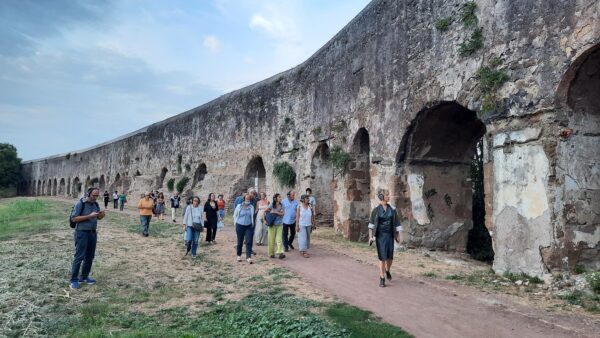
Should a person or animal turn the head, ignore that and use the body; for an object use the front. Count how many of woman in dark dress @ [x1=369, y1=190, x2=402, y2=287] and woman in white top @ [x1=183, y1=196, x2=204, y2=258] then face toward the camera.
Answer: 2

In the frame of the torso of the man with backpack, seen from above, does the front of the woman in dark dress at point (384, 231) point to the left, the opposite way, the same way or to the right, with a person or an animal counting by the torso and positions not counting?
to the right

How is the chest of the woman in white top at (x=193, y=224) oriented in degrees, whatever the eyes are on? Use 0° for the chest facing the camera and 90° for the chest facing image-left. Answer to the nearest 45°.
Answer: approximately 0°

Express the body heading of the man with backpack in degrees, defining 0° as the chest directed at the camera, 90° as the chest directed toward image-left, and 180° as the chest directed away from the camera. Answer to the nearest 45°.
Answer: approximately 315°

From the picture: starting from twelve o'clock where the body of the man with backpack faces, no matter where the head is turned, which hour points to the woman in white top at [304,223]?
The woman in white top is roughly at 10 o'clock from the man with backpack.

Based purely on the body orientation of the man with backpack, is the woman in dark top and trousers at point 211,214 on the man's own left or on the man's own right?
on the man's own left

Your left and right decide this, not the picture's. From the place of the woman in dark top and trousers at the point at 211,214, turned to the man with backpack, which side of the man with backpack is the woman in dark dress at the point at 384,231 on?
left

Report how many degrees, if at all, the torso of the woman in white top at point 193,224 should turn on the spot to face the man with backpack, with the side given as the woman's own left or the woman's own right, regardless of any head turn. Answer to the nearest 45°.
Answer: approximately 45° to the woman's own right
